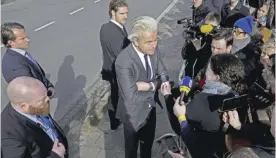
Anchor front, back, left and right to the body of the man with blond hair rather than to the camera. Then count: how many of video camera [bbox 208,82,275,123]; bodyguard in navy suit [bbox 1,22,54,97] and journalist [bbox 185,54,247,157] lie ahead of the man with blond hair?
2

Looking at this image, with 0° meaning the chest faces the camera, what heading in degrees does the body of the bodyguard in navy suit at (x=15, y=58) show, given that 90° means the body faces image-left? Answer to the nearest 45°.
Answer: approximately 270°

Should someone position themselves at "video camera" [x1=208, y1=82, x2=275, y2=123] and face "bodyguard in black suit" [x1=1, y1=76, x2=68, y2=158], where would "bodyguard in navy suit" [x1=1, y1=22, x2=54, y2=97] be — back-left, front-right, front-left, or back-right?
front-right

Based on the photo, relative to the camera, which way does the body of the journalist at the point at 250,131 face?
to the viewer's left

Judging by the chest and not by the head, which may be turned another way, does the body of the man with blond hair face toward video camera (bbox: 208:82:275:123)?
yes

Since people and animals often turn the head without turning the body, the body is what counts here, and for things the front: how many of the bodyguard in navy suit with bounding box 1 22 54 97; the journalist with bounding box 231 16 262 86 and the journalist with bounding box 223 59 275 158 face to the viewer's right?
1

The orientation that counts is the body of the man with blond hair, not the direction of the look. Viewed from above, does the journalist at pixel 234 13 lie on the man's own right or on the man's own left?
on the man's own left

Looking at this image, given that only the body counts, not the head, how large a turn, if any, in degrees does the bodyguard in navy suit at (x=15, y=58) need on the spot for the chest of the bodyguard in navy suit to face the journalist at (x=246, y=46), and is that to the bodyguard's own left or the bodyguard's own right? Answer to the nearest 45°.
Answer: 0° — they already face them

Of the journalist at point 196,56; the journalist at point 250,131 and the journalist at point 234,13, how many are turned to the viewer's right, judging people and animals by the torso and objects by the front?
0

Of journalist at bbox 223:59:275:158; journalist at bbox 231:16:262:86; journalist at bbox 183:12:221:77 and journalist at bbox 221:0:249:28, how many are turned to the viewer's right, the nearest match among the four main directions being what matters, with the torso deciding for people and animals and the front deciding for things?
0

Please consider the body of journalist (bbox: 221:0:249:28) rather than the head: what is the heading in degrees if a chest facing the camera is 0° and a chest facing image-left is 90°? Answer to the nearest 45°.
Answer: approximately 45°

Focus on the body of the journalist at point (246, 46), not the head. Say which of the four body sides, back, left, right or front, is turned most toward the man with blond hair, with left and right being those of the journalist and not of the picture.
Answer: front

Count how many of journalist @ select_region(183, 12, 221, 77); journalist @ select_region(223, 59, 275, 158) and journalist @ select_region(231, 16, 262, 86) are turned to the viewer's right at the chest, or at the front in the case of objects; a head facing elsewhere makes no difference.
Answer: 0

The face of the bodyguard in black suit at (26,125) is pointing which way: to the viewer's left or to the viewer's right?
to the viewer's right

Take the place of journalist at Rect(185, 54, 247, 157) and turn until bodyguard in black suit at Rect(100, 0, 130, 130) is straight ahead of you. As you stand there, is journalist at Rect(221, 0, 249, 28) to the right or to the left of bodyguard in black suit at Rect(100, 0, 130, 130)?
right

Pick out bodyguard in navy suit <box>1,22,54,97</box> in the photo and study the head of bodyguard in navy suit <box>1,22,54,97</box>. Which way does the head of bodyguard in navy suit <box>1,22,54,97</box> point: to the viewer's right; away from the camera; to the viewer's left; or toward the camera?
to the viewer's right
